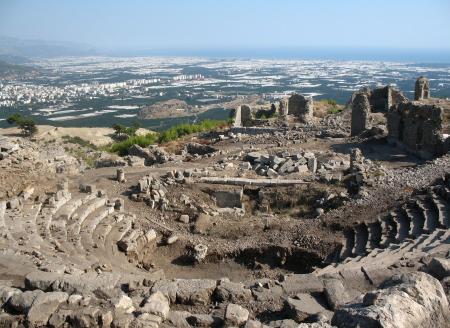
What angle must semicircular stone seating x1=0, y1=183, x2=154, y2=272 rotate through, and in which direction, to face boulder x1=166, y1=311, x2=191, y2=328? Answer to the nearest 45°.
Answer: approximately 90° to its right

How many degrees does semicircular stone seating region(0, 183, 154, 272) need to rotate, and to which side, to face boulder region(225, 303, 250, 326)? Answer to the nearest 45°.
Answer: approximately 90° to its right

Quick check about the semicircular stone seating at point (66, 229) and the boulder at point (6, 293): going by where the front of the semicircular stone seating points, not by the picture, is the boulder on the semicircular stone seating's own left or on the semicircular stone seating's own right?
on the semicircular stone seating's own right

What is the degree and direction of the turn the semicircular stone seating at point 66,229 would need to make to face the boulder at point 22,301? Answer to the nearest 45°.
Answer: approximately 90° to its right

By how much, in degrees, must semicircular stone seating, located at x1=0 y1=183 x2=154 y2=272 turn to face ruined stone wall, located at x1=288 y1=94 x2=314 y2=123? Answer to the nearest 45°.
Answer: approximately 45° to its left

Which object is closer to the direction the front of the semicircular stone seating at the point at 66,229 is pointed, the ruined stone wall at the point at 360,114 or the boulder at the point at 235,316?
the ruined stone wall

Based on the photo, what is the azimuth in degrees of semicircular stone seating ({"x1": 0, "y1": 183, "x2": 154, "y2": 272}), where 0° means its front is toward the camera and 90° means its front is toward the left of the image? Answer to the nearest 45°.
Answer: approximately 270°

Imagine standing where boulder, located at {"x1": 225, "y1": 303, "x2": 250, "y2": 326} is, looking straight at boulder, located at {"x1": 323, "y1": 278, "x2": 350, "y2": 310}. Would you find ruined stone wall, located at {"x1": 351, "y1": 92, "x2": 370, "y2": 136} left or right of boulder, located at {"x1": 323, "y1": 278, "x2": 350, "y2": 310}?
left

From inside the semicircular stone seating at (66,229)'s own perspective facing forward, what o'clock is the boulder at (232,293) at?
The boulder is roughly at 2 o'clock from the semicircular stone seating.

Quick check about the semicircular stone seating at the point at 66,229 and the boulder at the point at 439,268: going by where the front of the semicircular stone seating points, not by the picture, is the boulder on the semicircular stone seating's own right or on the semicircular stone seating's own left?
on the semicircular stone seating's own right

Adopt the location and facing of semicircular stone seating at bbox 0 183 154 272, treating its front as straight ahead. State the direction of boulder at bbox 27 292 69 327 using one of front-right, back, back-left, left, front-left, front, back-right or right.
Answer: right

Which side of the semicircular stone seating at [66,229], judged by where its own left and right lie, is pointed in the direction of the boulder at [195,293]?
right

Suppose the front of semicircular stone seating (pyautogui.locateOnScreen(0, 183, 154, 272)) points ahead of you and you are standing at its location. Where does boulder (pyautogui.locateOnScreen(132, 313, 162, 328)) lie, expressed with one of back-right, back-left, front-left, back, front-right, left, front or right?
right
